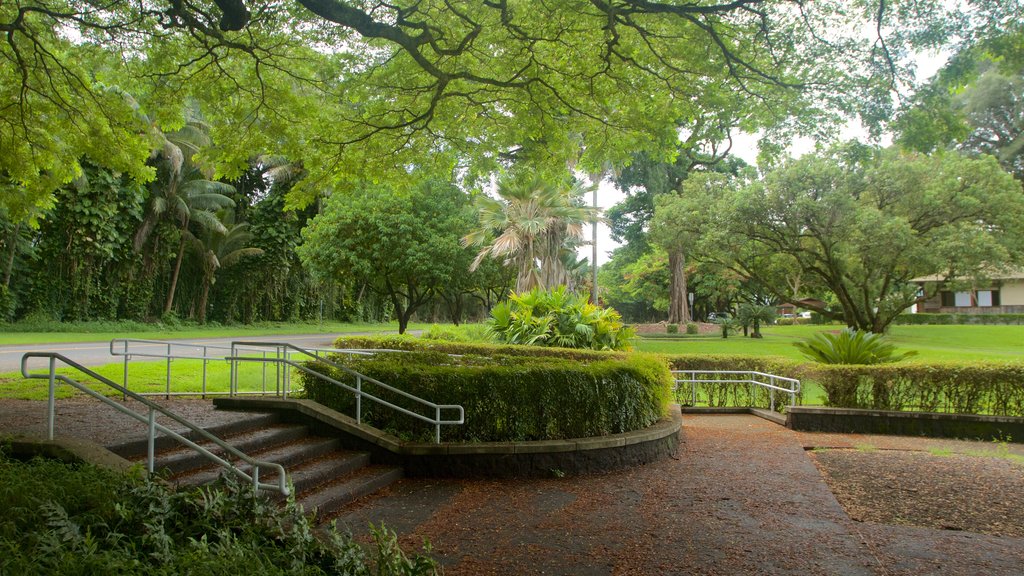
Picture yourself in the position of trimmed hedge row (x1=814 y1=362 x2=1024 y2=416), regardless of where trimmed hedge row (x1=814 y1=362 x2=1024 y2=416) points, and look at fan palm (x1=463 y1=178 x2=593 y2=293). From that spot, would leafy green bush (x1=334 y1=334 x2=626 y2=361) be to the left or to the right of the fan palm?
left

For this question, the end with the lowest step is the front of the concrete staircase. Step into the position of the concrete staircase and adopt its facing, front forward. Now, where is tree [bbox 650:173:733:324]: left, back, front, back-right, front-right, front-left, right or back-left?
left

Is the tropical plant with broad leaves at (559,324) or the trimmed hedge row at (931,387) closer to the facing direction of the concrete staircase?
the trimmed hedge row

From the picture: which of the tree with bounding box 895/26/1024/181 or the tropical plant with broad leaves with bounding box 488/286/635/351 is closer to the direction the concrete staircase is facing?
the tree

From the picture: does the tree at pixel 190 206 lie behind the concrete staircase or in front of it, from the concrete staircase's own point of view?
behind

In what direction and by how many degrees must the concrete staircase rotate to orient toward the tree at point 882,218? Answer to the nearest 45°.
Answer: approximately 90° to its left

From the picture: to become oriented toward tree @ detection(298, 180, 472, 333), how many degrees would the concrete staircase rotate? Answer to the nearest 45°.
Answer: approximately 135° to its left

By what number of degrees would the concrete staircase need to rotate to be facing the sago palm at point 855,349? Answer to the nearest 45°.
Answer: approximately 45° to its left

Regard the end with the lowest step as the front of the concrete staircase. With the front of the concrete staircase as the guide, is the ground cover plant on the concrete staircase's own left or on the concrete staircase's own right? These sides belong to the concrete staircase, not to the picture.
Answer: on the concrete staircase's own right
